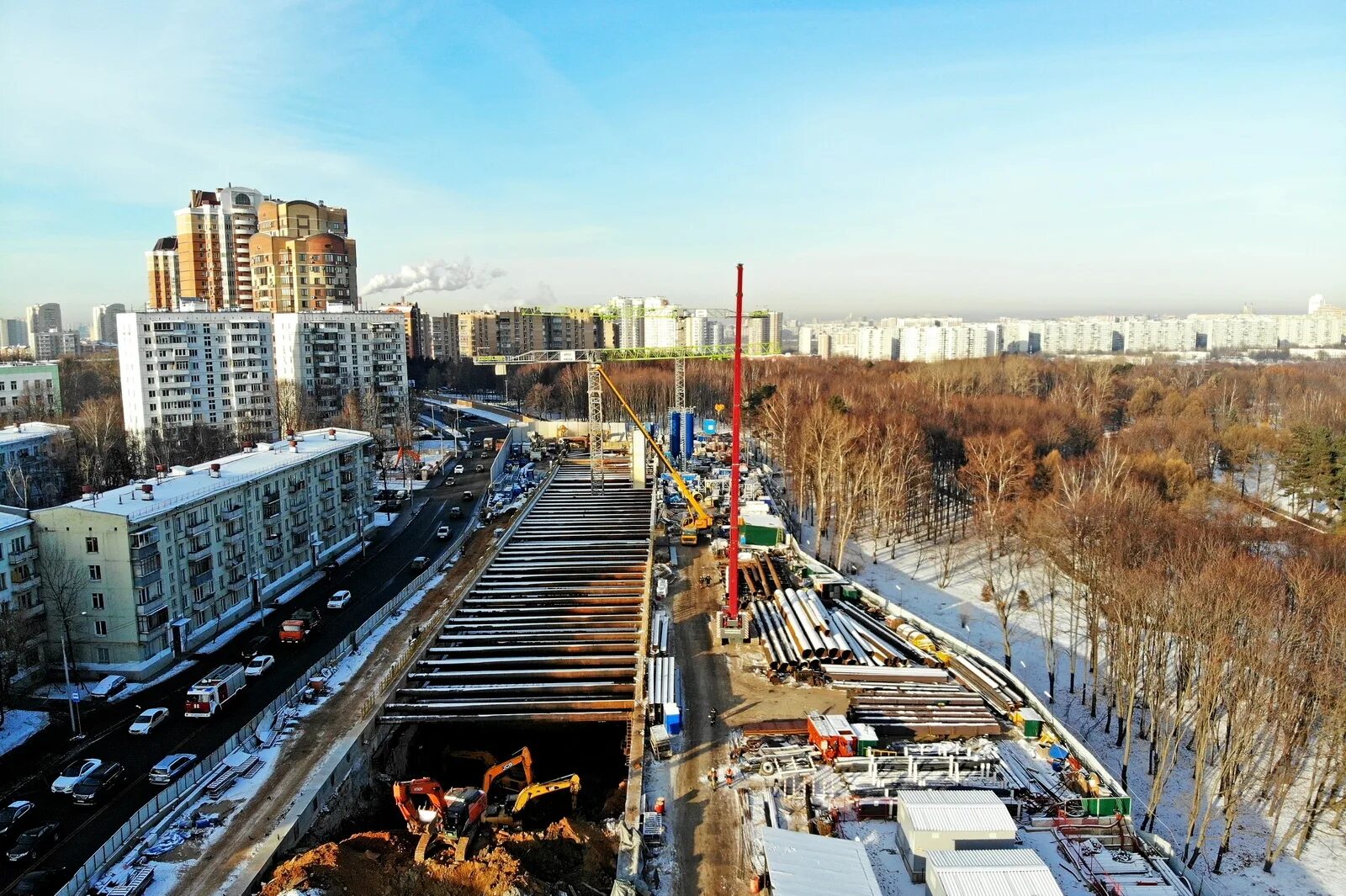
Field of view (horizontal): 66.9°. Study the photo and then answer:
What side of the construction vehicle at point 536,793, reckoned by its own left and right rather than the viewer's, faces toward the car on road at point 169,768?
back

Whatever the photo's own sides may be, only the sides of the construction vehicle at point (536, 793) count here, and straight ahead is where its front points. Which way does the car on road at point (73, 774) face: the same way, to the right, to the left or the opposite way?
to the right

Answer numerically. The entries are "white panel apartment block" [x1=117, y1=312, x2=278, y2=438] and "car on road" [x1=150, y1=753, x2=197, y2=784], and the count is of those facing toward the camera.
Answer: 1

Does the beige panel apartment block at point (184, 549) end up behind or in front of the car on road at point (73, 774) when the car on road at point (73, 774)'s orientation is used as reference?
behind

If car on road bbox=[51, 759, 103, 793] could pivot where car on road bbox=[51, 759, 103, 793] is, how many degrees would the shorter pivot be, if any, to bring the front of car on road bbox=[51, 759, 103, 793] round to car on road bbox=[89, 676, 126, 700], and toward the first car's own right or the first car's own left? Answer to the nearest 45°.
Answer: approximately 135° to the first car's own right

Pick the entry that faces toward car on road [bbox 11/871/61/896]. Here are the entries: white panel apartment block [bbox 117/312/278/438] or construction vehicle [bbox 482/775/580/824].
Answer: the white panel apartment block

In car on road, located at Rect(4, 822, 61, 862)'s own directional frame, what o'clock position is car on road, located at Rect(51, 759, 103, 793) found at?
car on road, located at Rect(51, 759, 103, 793) is roughly at 5 o'clock from car on road, located at Rect(4, 822, 61, 862).

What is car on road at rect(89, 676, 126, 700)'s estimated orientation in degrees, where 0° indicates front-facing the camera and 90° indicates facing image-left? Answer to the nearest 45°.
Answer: approximately 45°

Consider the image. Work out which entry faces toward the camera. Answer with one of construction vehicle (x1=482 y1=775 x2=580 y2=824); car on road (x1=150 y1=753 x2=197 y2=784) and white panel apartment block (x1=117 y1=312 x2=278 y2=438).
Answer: the white panel apartment block

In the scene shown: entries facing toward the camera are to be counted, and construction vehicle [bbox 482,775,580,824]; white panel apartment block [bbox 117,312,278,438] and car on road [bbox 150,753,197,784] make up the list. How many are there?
1

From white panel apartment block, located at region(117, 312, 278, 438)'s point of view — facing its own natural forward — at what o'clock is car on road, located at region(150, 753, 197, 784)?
The car on road is roughly at 12 o'clock from the white panel apartment block.

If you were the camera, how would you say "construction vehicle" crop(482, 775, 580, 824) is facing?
facing to the right of the viewer

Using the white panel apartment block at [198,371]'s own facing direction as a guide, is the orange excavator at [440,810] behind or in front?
in front

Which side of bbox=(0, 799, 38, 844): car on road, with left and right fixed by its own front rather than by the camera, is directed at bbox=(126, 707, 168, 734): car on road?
back

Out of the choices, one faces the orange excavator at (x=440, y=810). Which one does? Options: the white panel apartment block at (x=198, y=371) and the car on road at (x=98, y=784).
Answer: the white panel apartment block

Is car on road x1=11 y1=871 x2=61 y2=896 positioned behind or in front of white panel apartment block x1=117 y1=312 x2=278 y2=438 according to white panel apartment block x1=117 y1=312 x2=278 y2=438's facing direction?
in front
